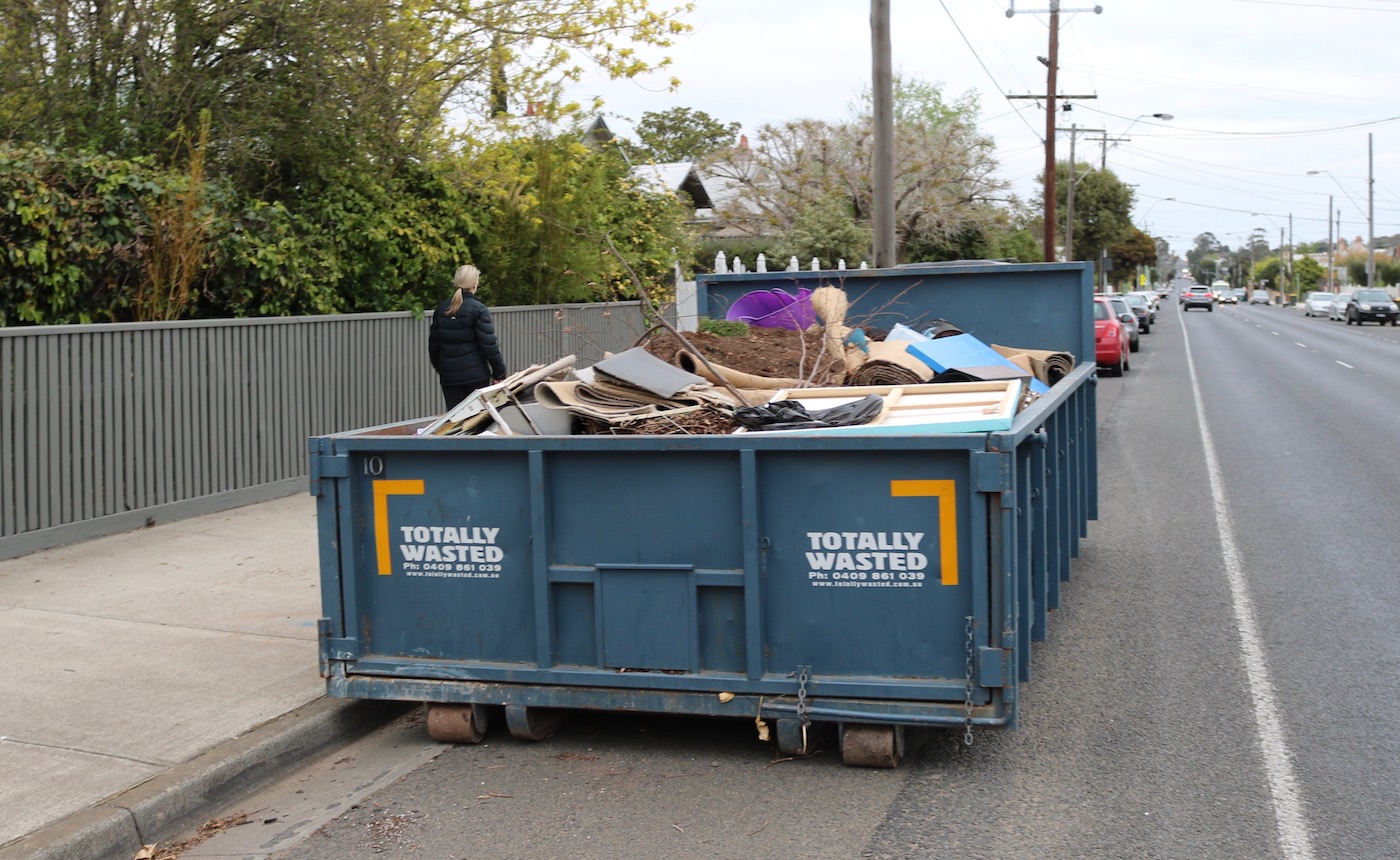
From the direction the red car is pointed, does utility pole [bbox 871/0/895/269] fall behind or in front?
behind

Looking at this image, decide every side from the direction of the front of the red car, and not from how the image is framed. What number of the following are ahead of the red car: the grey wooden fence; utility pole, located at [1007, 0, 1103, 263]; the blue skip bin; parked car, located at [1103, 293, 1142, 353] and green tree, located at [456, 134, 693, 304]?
2

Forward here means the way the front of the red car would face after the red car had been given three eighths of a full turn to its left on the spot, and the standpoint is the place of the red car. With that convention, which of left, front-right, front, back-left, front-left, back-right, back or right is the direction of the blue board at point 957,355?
front-left

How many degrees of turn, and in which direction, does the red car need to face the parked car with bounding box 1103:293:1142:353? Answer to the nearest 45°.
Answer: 0° — it already faces it

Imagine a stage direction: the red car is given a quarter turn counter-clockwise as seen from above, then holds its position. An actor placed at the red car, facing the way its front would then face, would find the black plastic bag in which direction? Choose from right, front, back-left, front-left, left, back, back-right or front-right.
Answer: left

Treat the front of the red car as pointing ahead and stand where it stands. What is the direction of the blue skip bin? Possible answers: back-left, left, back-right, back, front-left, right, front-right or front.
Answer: back

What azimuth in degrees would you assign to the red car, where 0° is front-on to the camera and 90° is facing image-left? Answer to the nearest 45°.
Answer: approximately 180°
